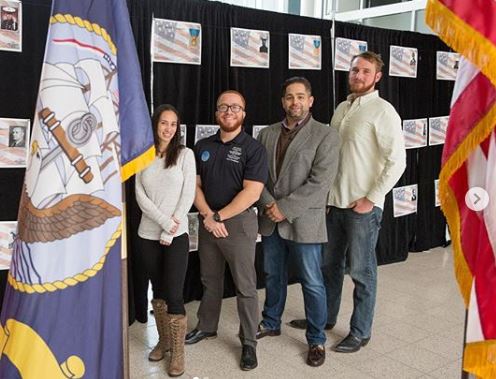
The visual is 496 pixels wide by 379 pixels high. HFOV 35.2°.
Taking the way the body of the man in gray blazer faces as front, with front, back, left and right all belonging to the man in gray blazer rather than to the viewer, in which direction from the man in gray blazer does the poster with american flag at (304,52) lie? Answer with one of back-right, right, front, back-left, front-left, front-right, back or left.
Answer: back-right

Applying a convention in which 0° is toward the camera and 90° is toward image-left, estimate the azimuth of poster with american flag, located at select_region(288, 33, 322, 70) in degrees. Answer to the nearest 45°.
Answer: approximately 315°
